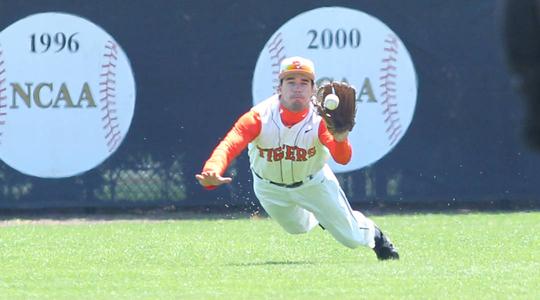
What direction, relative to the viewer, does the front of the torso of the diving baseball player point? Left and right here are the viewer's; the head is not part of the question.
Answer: facing the viewer
